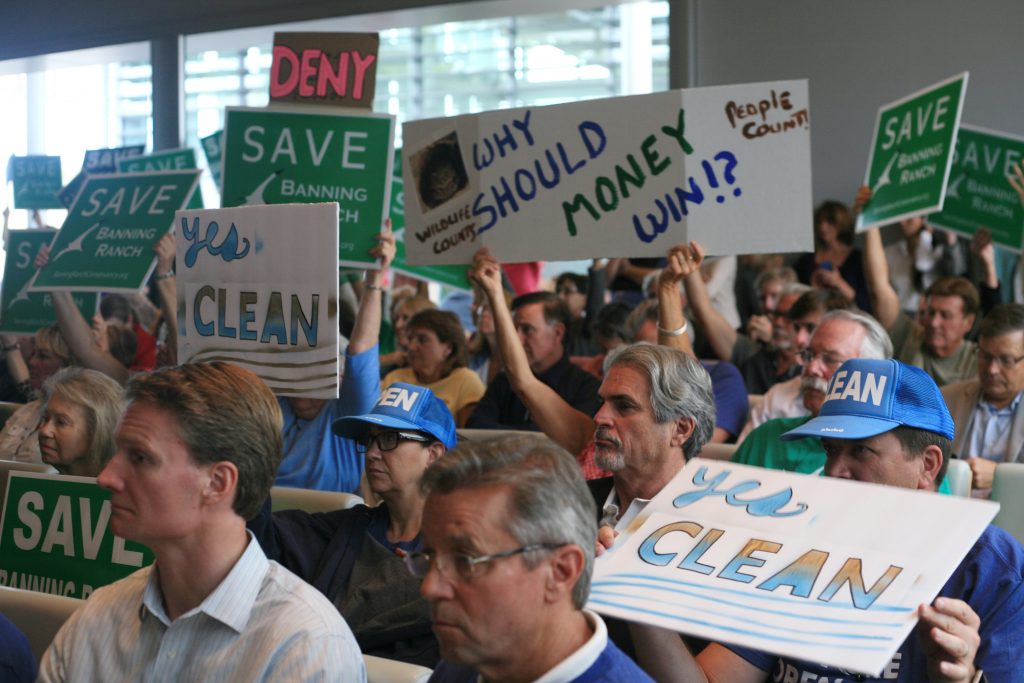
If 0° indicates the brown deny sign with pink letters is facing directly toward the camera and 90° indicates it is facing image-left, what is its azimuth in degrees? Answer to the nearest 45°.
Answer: approximately 0°

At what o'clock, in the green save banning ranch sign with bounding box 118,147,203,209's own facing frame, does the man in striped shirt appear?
The man in striped shirt is roughly at 12 o'clock from the green save banning ranch sign.

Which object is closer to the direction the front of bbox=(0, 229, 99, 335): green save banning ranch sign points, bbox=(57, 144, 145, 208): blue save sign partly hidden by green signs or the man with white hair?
the man with white hair

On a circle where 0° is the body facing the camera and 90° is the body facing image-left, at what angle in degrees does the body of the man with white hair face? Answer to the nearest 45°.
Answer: approximately 45°

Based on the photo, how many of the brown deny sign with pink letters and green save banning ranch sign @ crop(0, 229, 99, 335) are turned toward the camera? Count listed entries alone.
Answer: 2

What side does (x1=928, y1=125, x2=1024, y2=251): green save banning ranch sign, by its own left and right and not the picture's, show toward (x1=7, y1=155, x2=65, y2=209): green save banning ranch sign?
right

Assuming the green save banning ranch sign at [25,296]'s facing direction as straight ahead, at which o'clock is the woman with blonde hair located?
The woman with blonde hair is roughly at 12 o'clock from the green save banning ranch sign.
